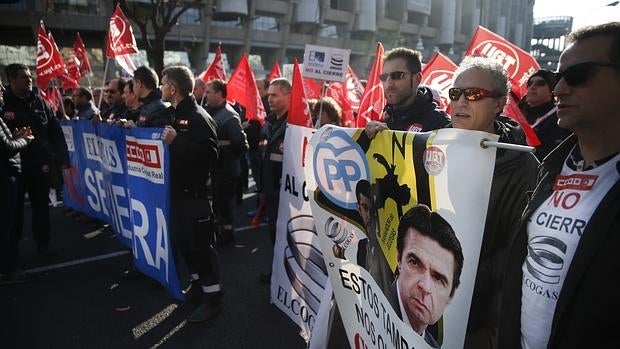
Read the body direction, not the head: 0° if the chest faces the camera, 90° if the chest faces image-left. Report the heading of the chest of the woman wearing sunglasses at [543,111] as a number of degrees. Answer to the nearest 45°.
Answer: approximately 45°

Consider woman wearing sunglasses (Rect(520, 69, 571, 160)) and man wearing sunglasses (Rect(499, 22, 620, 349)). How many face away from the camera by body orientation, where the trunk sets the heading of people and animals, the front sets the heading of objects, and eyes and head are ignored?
0

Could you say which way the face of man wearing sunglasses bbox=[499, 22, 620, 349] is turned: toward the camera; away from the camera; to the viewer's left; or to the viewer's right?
to the viewer's left

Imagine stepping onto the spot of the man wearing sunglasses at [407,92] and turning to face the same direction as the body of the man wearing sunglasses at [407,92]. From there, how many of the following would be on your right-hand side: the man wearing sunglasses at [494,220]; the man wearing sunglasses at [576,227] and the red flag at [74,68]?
1

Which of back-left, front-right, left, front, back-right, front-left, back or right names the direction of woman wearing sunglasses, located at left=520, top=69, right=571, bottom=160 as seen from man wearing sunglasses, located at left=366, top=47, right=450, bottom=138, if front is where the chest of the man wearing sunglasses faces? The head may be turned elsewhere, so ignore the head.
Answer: back

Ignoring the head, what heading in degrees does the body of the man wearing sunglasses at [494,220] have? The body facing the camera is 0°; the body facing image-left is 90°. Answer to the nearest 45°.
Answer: approximately 45°

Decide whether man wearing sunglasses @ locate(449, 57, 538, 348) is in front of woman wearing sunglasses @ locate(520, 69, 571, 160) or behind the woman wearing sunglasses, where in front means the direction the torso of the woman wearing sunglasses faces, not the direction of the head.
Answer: in front
